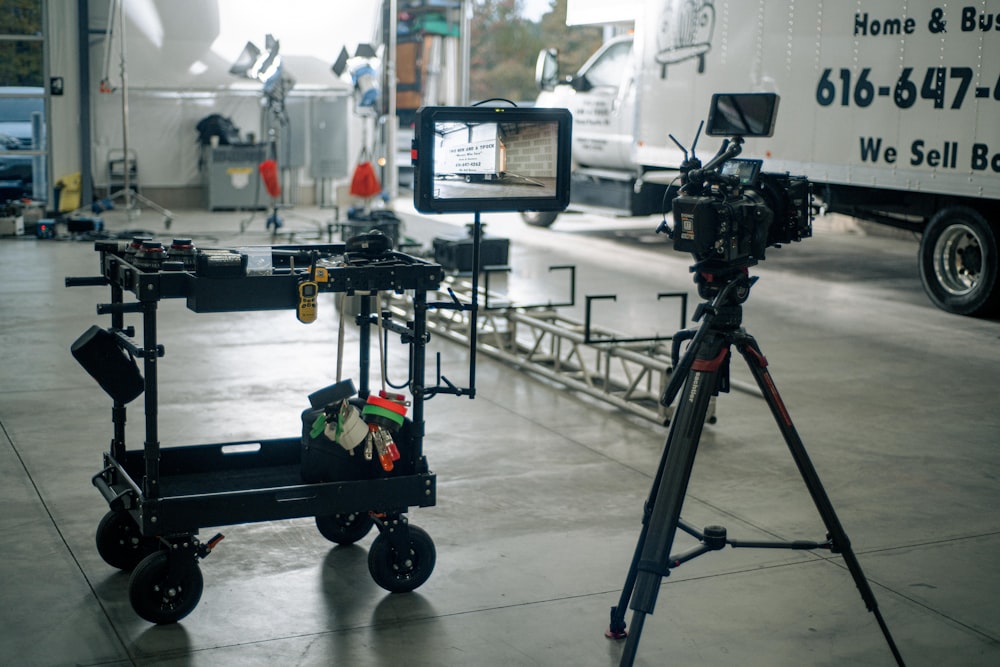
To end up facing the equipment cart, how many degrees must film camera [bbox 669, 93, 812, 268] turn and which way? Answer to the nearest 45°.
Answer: approximately 135° to its left

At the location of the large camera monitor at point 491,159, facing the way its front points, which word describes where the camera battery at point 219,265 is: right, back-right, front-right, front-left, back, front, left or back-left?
front-right

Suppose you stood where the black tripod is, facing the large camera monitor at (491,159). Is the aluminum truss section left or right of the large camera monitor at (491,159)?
right

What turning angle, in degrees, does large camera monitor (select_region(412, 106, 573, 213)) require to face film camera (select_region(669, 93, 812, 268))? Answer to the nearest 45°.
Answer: approximately 45° to its left

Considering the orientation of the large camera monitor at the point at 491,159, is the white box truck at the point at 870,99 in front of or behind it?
behind

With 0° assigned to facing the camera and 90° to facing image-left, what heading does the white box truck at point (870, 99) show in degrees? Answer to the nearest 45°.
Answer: approximately 135°

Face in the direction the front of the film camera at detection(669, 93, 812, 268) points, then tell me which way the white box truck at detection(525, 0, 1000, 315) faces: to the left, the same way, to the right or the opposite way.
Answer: to the left

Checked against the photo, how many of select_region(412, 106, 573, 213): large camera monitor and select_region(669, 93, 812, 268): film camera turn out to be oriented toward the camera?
1

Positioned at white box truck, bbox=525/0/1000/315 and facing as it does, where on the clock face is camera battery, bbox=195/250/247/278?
The camera battery is roughly at 8 o'clock from the white box truck.

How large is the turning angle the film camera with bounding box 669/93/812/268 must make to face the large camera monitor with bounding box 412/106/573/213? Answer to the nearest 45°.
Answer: approximately 90° to its left

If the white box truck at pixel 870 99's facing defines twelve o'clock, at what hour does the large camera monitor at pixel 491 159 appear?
The large camera monitor is roughly at 8 o'clock from the white box truck.

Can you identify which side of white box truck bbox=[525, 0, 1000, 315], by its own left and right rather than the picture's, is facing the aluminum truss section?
left
